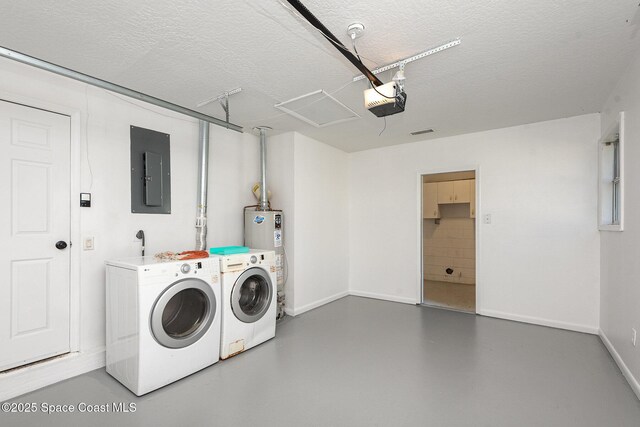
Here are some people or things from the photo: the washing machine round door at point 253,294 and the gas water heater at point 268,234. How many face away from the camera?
0

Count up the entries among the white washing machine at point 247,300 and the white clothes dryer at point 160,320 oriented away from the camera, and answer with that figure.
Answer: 0

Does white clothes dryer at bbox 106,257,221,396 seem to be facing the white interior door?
no

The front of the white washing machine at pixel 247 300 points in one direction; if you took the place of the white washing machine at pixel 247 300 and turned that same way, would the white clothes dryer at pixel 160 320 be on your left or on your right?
on your right

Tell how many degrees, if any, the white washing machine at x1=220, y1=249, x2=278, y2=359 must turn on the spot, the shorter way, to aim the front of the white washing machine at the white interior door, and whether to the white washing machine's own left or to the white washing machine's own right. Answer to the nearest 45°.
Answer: approximately 135° to the white washing machine's own right

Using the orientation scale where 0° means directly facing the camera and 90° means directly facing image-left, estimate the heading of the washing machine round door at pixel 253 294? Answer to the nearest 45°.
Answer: approximately 315°

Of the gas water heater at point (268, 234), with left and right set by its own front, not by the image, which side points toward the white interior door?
right

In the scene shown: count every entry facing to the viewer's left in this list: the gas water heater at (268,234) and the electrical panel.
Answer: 0

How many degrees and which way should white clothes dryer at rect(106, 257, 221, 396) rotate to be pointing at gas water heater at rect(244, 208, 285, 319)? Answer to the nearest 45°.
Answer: approximately 90° to its left

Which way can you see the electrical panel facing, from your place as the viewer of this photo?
facing the viewer and to the right of the viewer

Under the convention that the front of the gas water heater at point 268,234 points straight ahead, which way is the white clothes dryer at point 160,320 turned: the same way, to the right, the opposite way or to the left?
the same way

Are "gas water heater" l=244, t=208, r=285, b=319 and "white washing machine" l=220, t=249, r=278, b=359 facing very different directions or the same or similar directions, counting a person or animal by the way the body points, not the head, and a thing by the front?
same or similar directions
